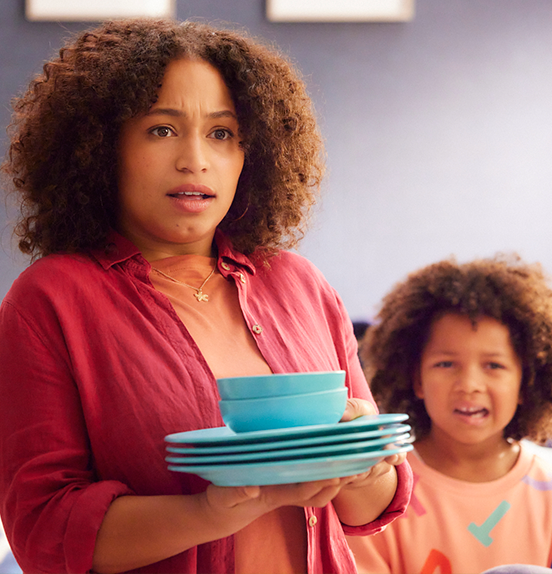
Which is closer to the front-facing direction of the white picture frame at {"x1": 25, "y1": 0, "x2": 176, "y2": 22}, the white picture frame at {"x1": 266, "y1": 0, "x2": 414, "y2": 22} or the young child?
the young child

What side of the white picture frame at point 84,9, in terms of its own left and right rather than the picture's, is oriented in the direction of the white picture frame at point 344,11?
left

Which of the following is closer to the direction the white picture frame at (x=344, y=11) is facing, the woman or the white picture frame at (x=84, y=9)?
the woman

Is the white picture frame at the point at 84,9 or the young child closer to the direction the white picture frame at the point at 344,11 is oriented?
the young child

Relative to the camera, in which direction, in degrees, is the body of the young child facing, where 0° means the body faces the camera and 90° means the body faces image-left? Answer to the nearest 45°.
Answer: approximately 0°

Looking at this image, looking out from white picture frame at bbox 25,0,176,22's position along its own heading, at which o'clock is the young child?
The young child is roughly at 11 o'clock from the white picture frame.

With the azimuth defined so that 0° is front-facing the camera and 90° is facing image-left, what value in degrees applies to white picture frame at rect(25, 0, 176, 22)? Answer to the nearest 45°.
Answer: approximately 0°

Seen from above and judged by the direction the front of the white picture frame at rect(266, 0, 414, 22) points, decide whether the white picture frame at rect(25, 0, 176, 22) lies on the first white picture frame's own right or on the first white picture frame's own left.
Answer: on the first white picture frame's own right
